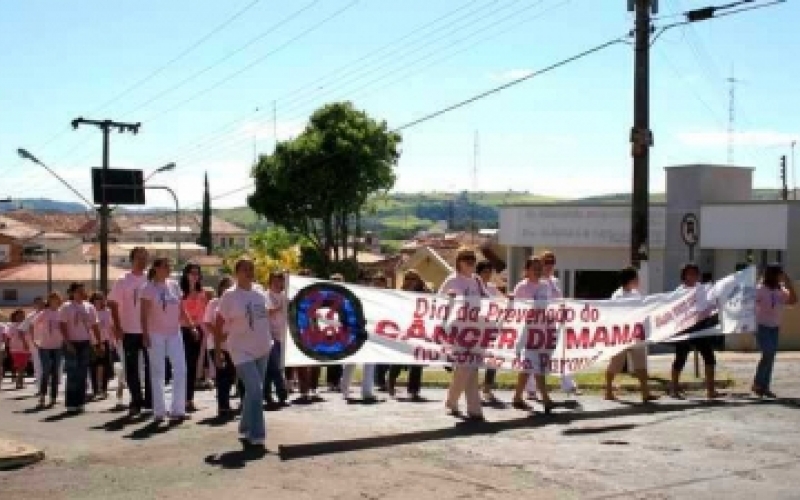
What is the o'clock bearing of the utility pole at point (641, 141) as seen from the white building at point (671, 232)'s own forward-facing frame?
The utility pole is roughly at 12 o'clock from the white building.

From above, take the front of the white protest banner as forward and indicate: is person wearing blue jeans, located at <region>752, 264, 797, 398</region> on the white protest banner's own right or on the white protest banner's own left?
on the white protest banner's own left

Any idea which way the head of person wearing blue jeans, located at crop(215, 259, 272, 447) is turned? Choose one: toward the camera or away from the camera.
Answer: toward the camera

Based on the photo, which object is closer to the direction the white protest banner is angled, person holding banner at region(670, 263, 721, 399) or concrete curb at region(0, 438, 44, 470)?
the concrete curb

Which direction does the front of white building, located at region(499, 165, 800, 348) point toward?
toward the camera

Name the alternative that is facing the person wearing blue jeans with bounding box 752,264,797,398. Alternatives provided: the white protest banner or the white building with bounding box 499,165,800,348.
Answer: the white building

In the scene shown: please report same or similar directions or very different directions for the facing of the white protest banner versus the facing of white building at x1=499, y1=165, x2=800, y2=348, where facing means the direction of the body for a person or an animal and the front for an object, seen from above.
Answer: same or similar directions

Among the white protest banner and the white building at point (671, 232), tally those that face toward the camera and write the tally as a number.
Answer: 2

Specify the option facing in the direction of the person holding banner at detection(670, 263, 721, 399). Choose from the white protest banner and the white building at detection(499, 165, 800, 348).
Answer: the white building

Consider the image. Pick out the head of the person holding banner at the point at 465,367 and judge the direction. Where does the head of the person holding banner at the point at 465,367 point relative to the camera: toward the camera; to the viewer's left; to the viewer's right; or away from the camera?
toward the camera

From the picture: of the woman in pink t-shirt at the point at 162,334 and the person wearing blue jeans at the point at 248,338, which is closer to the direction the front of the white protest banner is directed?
the person wearing blue jeans

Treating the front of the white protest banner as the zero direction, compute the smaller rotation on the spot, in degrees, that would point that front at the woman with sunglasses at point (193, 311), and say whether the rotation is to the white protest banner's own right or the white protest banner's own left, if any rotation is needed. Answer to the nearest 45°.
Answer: approximately 135° to the white protest banner's own right

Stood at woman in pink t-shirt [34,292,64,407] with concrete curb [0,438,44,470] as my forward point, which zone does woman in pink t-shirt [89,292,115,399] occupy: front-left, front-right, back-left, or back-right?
back-left

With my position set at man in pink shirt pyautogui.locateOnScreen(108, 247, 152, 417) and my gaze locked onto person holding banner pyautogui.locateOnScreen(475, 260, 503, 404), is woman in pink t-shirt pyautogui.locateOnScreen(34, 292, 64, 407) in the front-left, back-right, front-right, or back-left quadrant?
back-left

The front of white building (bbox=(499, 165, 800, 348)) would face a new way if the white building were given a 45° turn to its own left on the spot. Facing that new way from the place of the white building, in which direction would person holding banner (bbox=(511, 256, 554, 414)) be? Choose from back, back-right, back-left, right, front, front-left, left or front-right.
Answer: front-right

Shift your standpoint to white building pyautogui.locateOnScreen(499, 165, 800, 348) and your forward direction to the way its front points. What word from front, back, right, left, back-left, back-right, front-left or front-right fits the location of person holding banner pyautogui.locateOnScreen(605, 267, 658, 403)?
front

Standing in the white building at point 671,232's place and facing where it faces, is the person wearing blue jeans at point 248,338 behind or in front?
in front

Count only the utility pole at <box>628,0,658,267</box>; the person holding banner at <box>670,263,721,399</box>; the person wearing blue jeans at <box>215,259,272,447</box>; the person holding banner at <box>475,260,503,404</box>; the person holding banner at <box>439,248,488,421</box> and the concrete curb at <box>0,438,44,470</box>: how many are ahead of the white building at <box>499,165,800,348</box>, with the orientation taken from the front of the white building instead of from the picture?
6

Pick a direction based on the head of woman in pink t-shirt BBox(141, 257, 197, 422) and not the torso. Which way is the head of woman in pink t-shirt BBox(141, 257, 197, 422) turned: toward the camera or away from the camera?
toward the camera
